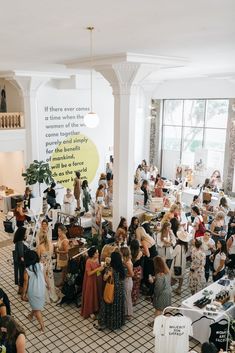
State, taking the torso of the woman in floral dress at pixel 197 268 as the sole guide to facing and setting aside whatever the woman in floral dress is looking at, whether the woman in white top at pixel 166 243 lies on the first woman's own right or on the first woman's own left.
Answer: on the first woman's own left

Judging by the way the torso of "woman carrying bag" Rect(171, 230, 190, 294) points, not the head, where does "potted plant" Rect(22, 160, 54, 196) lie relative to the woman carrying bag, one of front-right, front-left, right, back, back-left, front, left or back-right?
front

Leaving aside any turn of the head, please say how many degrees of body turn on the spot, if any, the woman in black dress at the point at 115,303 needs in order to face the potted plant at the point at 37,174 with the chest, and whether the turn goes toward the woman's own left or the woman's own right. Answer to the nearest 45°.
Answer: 0° — they already face it

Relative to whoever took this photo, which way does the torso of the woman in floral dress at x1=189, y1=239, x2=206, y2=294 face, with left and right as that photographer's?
facing away from the viewer

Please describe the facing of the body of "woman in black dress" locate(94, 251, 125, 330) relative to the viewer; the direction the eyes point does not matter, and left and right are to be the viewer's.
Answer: facing away from the viewer and to the left of the viewer

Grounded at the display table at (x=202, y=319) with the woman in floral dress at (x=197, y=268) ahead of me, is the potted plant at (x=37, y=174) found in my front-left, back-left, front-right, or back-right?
front-left

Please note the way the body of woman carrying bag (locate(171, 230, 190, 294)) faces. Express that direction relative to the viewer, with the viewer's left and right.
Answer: facing away from the viewer and to the left of the viewer

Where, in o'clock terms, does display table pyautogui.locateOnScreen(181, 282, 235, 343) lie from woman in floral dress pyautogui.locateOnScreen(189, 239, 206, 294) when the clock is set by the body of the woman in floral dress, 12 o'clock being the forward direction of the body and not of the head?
The display table is roughly at 6 o'clock from the woman in floral dress.

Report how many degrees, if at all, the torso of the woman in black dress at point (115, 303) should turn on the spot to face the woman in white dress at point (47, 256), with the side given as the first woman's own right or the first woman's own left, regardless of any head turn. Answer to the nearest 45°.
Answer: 0° — they already face them
